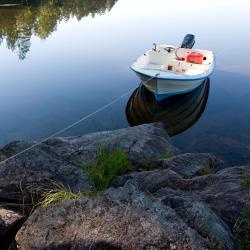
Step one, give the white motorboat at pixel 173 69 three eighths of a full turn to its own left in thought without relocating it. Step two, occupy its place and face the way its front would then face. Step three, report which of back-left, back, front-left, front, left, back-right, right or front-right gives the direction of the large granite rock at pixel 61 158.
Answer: right

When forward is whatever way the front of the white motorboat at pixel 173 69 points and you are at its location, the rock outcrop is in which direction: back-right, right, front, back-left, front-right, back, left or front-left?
front-left

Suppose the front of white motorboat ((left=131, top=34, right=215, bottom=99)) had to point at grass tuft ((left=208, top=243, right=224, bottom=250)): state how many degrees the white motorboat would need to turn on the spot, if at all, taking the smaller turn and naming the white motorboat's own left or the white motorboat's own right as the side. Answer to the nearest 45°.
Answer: approximately 45° to the white motorboat's own left

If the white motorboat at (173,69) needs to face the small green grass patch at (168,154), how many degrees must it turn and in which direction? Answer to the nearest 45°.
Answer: approximately 45° to its left

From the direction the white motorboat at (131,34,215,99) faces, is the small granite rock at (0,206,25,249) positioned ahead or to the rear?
ahead

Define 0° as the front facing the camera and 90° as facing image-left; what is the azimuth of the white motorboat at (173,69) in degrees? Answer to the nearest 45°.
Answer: approximately 45°

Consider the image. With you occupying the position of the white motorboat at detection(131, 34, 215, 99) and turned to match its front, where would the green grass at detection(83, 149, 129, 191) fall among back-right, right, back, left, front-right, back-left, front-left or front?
front-left
